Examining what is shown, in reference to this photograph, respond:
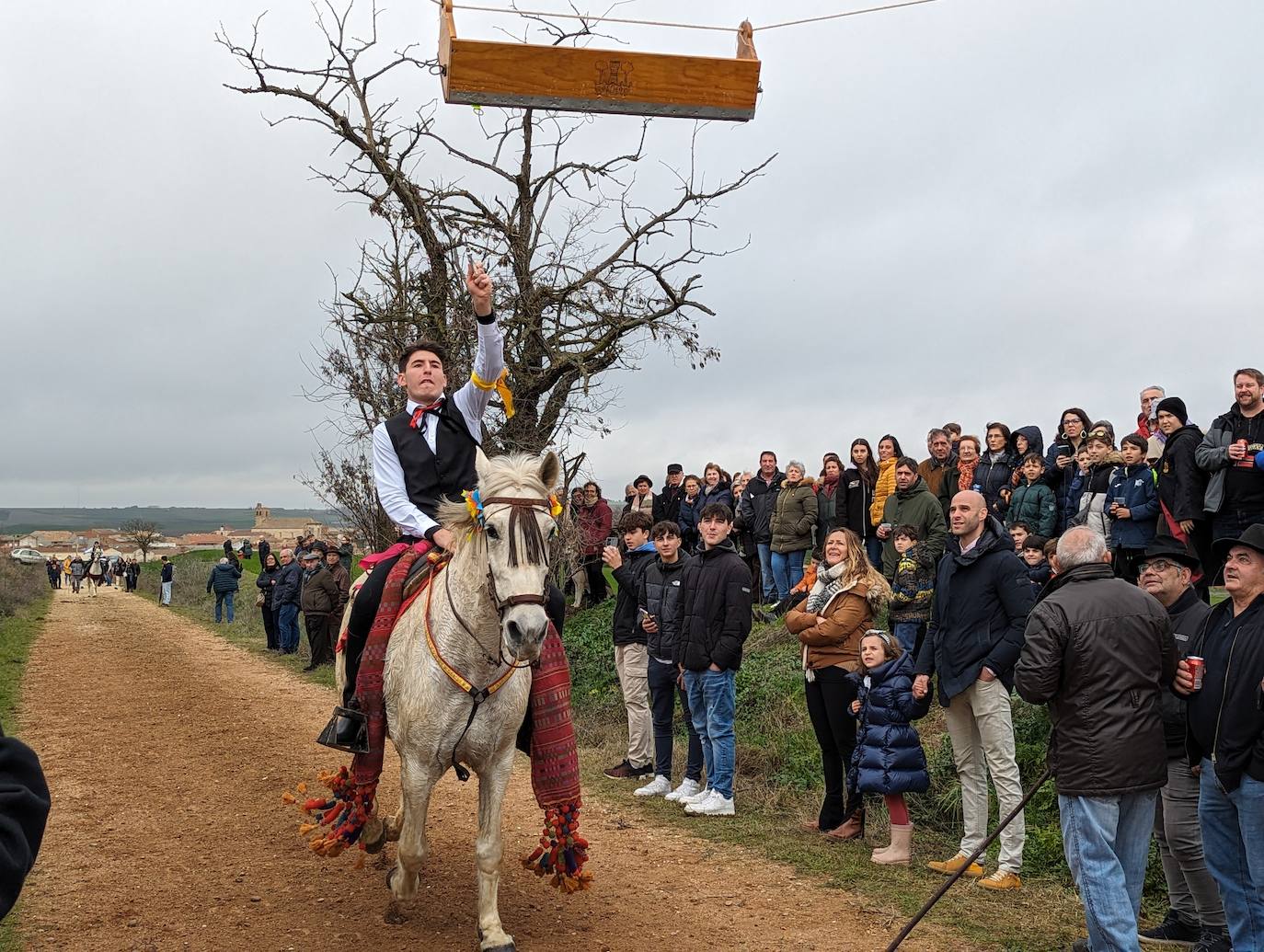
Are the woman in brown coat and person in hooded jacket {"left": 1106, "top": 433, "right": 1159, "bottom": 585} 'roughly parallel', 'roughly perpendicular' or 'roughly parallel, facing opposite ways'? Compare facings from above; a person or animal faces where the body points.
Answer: roughly parallel

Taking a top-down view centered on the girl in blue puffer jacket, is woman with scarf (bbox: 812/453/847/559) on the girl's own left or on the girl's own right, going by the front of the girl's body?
on the girl's own right

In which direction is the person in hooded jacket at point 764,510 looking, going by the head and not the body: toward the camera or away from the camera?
toward the camera

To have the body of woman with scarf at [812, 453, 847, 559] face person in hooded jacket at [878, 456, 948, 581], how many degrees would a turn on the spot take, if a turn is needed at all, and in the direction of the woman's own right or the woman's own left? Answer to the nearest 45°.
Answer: approximately 45° to the woman's own left

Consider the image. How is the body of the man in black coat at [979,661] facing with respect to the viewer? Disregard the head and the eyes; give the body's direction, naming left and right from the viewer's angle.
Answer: facing the viewer and to the left of the viewer

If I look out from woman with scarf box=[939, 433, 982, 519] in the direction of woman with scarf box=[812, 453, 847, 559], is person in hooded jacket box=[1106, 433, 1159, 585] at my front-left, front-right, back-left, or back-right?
back-left

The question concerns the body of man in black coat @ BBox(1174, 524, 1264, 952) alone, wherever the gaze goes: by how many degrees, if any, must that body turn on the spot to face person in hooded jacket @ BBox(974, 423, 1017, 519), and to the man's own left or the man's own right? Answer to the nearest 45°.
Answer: approximately 135° to the man's own right

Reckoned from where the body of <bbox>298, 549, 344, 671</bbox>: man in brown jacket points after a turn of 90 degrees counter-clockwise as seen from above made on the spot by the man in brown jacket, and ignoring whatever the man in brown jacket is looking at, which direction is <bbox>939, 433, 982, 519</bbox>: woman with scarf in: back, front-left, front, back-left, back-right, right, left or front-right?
front

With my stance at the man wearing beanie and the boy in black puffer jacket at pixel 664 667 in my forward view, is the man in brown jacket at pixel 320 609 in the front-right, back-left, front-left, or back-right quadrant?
front-right

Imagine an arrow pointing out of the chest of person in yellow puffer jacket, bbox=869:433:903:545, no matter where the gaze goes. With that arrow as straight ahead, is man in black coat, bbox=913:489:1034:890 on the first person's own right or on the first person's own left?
on the first person's own left

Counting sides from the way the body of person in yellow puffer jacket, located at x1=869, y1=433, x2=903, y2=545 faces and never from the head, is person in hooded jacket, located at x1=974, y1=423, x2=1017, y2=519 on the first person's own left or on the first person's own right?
on the first person's own left

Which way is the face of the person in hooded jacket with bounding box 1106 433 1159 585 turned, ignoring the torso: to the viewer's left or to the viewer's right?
to the viewer's left

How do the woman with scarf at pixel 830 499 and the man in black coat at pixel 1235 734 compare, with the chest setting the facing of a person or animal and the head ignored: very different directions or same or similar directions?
same or similar directions

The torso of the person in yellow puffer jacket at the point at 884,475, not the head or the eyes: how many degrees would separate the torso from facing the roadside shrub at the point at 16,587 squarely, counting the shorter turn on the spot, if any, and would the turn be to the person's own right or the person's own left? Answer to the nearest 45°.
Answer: approximately 90° to the person's own right

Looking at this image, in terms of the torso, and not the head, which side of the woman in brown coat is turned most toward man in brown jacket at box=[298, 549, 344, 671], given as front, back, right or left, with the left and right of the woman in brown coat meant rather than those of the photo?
right

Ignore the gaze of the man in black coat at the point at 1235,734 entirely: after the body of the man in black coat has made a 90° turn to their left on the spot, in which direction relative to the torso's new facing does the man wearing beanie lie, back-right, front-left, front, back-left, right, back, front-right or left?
back-left
